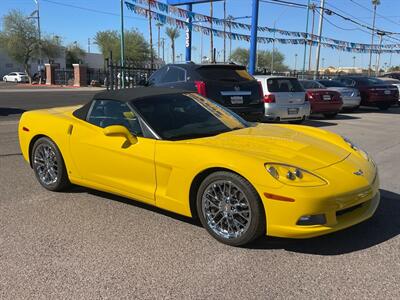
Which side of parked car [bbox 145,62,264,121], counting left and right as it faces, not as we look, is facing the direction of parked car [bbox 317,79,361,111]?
right

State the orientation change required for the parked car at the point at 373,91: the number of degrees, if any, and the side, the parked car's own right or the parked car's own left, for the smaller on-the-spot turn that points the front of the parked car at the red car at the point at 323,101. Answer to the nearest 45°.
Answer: approximately 135° to the parked car's own left

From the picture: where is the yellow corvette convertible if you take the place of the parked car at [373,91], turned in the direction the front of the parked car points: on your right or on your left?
on your left

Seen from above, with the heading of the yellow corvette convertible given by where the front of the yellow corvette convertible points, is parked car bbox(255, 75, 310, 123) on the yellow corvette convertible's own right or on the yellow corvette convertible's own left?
on the yellow corvette convertible's own left

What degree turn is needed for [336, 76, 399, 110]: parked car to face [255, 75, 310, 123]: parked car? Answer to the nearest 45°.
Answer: approximately 135° to its left

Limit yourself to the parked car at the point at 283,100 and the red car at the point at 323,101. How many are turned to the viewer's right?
0

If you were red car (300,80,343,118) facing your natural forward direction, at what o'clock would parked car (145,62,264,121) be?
The parked car is roughly at 8 o'clock from the red car.

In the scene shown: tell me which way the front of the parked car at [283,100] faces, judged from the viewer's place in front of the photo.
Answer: facing away from the viewer and to the left of the viewer

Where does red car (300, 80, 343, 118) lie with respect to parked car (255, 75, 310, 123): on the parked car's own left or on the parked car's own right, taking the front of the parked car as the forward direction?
on the parked car's own right

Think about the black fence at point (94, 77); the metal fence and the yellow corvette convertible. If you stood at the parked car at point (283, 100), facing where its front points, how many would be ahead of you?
2

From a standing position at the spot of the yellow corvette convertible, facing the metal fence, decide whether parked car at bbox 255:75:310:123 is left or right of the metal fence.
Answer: right

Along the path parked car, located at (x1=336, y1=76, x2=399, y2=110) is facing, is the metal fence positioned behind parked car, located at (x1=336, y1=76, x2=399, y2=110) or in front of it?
in front
